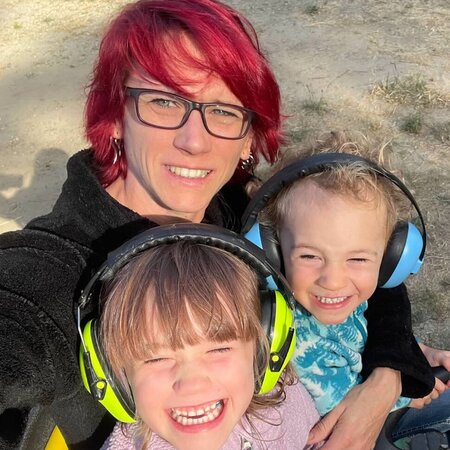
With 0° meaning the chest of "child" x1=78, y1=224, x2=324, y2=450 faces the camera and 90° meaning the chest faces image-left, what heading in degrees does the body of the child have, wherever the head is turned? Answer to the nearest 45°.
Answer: approximately 0°

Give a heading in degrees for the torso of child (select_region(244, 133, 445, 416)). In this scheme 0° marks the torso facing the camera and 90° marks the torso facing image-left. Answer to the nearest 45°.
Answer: approximately 0°

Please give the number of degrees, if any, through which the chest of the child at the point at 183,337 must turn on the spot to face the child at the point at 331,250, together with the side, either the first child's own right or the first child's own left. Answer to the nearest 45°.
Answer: approximately 135° to the first child's own left

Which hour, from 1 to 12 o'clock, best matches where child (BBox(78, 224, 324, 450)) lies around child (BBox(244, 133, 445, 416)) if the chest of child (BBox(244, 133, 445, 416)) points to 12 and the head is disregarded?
child (BBox(78, 224, 324, 450)) is roughly at 1 o'clock from child (BBox(244, 133, 445, 416)).

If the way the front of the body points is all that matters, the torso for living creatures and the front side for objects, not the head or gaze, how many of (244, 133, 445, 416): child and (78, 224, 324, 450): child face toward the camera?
2
